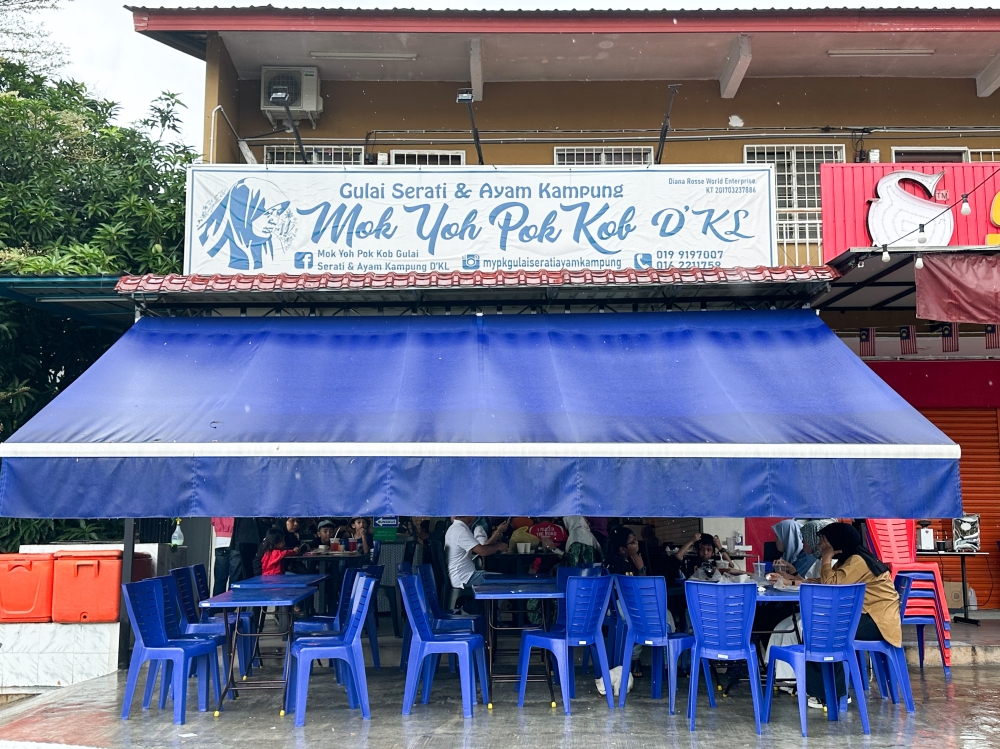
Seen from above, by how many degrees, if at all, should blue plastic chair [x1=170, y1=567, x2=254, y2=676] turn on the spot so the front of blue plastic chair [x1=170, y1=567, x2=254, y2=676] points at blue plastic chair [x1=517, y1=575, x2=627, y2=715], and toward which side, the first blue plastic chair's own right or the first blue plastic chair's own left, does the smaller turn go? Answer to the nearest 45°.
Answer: approximately 45° to the first blue plastic chair's own right

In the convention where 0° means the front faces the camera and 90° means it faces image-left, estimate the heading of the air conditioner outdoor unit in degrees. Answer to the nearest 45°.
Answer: approximately 0°

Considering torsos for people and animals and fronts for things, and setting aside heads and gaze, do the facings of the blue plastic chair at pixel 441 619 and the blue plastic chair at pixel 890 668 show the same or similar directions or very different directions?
very different directions

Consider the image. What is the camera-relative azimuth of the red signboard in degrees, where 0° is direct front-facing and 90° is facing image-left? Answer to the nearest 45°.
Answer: approximately 0°

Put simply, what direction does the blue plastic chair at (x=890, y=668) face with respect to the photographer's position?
facing to the left of the viewer

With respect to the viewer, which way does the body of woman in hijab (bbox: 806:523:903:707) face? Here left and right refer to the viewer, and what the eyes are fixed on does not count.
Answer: facing to the left of the viewer

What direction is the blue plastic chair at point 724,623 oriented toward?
away from the camera

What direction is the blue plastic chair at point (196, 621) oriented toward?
to the viewer's right
